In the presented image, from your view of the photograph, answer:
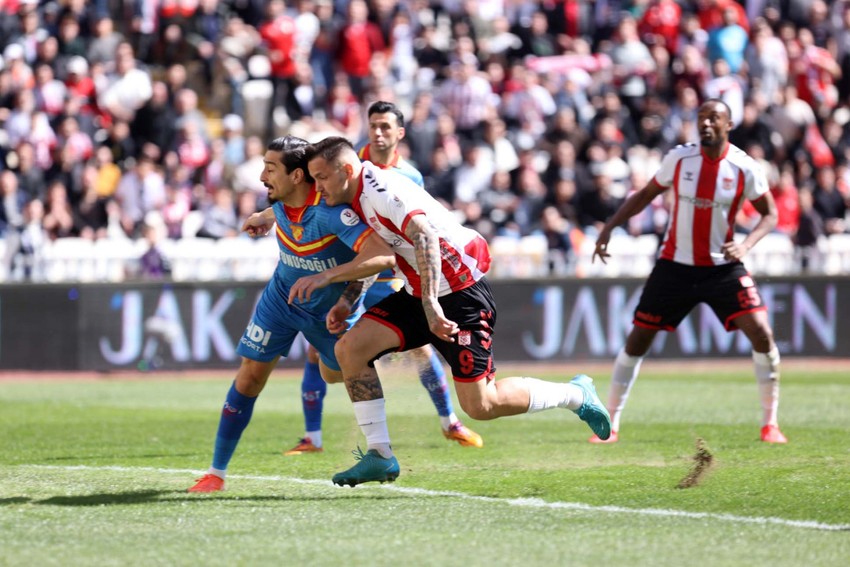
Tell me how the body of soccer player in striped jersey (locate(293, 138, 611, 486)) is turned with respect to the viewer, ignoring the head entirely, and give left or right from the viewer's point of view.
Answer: facing to the left of the viewer

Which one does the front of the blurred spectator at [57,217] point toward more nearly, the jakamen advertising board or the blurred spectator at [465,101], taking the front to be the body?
the jakamen advertising board

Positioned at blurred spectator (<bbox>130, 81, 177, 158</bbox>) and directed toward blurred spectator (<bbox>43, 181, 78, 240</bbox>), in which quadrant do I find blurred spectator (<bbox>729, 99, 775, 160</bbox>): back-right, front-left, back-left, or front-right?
back-left

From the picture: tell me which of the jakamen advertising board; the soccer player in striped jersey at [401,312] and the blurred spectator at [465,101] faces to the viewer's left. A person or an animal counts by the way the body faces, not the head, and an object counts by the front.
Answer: the soccer player in striped jersey

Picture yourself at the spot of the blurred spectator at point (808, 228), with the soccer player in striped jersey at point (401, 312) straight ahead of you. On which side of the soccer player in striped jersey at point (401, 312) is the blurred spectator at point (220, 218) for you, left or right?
right

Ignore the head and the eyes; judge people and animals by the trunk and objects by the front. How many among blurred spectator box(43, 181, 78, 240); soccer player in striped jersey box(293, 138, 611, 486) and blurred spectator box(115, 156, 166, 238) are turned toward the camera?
2

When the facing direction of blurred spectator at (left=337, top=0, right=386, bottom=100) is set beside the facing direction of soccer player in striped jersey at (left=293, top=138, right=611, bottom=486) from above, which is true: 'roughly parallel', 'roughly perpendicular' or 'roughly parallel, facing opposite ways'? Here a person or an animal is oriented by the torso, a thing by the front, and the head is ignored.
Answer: roughly perpendicular

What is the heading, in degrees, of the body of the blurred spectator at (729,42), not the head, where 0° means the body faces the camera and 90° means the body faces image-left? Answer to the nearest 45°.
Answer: approximately 0°

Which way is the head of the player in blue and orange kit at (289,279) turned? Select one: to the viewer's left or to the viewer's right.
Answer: to the viewer's left

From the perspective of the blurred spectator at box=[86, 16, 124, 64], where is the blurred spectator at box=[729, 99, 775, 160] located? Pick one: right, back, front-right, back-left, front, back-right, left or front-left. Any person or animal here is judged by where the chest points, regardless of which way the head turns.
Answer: left

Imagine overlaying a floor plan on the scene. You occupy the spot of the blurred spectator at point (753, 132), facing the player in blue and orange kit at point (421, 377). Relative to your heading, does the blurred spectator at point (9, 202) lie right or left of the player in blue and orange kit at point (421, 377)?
right

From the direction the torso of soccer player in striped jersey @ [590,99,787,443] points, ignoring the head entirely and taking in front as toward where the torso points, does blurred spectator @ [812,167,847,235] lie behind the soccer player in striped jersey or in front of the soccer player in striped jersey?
behind

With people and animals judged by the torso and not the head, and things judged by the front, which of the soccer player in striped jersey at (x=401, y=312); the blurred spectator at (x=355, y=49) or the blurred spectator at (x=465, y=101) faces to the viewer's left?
the soccer player in striped jersey

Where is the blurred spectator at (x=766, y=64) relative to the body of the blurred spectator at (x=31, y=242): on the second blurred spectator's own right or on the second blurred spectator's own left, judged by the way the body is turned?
on the second blurred spectator's own left

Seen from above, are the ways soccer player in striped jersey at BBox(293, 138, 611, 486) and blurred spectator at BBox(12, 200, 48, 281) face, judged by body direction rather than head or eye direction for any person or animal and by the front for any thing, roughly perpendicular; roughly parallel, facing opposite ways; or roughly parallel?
roughly perpendicular

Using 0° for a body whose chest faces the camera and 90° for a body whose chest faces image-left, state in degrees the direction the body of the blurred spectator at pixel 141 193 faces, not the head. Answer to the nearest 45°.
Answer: approximately 0°
